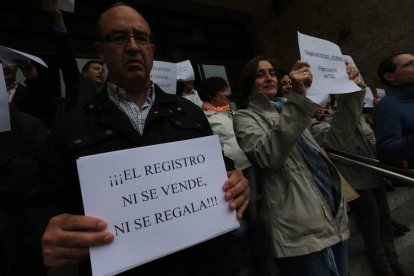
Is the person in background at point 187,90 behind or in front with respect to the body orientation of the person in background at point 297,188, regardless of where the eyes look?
behind

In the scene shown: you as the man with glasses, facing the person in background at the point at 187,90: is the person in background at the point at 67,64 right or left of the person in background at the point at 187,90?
left

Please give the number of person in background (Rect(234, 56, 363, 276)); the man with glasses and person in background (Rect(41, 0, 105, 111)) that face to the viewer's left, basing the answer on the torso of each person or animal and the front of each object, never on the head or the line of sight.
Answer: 0

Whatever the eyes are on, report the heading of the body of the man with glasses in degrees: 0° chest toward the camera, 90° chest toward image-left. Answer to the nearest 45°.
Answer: approximately 0°

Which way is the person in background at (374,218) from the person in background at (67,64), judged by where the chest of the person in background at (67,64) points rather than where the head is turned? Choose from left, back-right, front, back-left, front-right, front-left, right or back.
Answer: front-left

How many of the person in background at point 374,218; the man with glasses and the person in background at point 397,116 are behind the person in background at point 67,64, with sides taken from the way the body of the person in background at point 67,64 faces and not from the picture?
0

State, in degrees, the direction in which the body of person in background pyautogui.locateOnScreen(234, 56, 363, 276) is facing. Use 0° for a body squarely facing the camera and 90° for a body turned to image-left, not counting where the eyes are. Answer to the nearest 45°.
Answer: approximately 315°

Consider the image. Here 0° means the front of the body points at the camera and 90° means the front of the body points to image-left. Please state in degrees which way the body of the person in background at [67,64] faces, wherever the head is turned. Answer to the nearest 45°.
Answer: approximately 315°

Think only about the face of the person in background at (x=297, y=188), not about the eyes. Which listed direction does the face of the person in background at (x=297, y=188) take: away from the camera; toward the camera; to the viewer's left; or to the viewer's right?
toward the camera

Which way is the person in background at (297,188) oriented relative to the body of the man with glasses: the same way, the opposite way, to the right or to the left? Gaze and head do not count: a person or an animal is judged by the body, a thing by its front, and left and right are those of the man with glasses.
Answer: the same way

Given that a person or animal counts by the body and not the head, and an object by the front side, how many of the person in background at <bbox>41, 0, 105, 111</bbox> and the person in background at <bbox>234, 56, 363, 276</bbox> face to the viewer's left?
0
